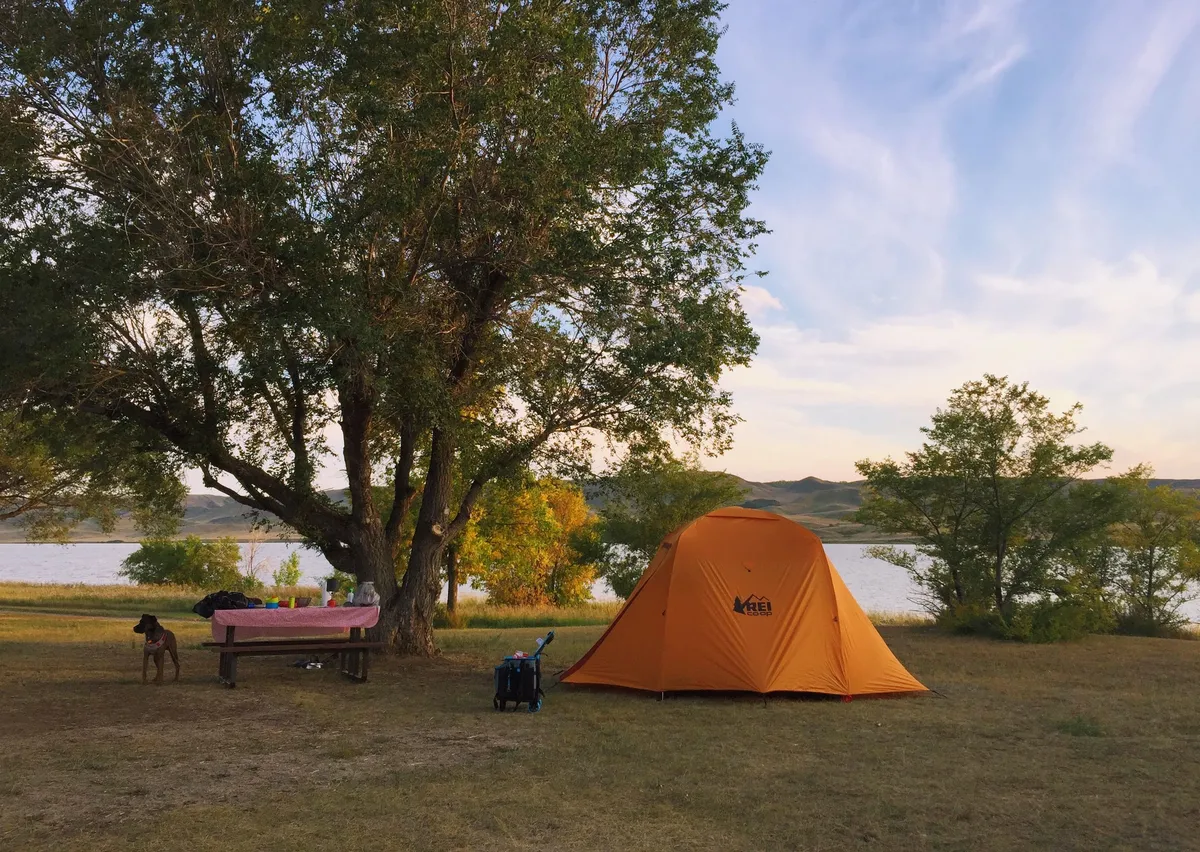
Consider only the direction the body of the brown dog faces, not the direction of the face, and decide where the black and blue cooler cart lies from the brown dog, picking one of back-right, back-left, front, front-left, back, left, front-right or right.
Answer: left

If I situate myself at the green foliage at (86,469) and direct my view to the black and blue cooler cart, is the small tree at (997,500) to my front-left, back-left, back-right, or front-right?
front-left

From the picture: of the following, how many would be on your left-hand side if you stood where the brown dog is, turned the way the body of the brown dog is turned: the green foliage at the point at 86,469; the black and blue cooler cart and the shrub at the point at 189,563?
1

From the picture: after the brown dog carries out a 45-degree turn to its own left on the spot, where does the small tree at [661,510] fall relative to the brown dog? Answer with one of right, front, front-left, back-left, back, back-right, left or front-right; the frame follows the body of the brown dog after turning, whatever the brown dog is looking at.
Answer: back-left

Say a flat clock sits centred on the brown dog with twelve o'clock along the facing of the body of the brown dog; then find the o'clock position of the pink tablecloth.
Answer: The pink tablecloth is roughly at 8 o'clock from the brown dog.

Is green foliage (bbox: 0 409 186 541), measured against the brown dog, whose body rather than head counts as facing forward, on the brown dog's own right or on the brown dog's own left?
on the brown dog's own right

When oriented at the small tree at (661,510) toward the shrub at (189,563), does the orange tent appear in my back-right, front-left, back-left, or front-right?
back-left

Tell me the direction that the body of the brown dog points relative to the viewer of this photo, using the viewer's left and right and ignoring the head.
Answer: facing the viewer and to the left of the viewer
